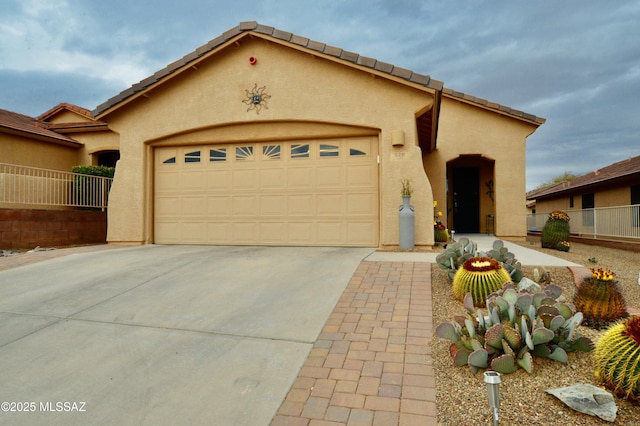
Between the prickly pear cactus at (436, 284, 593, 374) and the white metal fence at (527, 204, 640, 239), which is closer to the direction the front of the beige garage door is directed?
the prickly pear cactus

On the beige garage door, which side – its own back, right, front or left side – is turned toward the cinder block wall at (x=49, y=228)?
right

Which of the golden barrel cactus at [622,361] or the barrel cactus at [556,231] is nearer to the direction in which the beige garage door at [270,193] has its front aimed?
the golden barrel cactus

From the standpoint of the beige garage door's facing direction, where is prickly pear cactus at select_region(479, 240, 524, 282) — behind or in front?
in front

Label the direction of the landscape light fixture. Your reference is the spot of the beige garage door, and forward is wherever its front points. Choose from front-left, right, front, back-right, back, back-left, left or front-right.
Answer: front

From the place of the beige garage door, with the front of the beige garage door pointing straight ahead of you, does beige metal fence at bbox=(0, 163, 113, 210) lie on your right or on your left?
on your right

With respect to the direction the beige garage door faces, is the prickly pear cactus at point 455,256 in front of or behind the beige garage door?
in front

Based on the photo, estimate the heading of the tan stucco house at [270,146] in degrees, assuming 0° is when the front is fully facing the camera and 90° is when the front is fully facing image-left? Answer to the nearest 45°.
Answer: approximately 0°

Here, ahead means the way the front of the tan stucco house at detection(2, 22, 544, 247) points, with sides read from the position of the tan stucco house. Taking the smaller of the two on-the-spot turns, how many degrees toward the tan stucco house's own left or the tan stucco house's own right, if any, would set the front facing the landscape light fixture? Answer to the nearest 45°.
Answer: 0° — it already faces it

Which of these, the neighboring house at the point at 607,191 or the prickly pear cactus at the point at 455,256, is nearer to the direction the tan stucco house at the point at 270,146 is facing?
the prickly pear cactus

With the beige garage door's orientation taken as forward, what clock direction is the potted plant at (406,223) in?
The potted plant is roughly at 10 o'clock from the beige garage door.

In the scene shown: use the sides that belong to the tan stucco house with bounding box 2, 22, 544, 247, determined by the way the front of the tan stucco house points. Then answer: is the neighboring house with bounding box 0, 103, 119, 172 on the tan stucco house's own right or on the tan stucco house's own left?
on the tan stucco house's own right

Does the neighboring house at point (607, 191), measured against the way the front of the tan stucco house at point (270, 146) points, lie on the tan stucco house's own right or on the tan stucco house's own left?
on the tan stucco house's own left

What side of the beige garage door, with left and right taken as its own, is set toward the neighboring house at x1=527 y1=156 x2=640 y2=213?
left

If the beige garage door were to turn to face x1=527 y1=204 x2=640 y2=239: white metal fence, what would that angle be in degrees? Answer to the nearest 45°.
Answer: approximately 90° to its left

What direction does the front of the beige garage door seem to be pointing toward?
toward the camera

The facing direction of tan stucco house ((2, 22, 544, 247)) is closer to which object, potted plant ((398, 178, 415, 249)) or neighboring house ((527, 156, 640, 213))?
the potted plant
